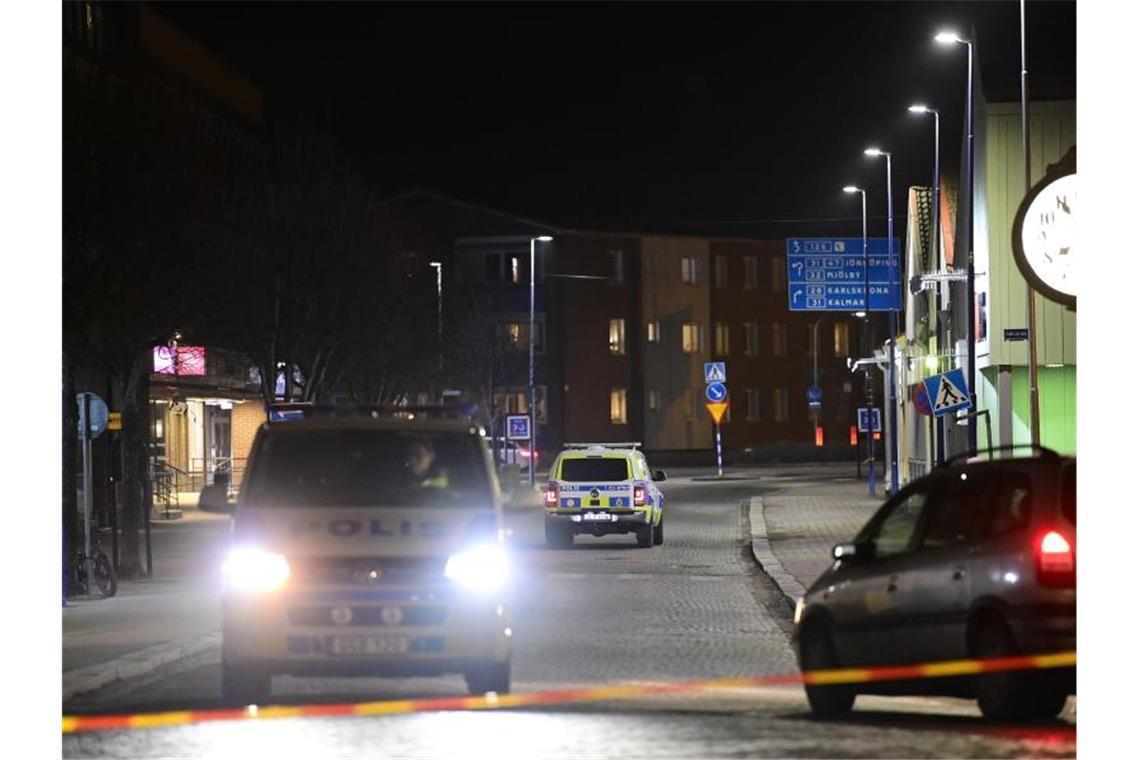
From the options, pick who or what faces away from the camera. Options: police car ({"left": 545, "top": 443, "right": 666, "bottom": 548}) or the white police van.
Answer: the police car

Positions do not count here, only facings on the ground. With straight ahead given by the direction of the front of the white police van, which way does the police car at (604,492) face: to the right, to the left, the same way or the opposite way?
the opposite way

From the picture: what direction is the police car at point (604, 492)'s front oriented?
away from the camera

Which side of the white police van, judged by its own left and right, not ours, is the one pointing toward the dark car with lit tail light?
left

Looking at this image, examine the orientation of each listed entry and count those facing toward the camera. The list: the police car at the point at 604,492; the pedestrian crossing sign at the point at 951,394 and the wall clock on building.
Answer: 2

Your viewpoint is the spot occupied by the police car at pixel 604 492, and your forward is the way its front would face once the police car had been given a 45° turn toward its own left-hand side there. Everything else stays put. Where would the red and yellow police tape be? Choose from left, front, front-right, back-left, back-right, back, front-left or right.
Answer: back-left

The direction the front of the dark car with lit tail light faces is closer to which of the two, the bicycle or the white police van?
the bicycle

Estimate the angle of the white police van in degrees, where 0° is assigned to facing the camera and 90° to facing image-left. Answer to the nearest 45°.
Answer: approximately 0°
